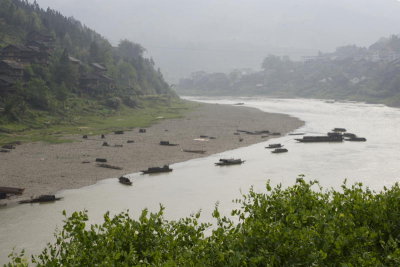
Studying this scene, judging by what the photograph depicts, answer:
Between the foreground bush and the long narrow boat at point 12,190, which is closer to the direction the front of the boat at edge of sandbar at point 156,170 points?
the long narrow boat

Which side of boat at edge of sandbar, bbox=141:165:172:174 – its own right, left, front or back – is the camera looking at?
left

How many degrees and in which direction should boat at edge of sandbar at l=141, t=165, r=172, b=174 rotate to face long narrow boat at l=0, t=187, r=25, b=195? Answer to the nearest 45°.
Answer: approximately 45° to its left

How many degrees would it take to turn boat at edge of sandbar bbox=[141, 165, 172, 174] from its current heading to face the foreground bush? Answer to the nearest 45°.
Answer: approximately 90° to its left
